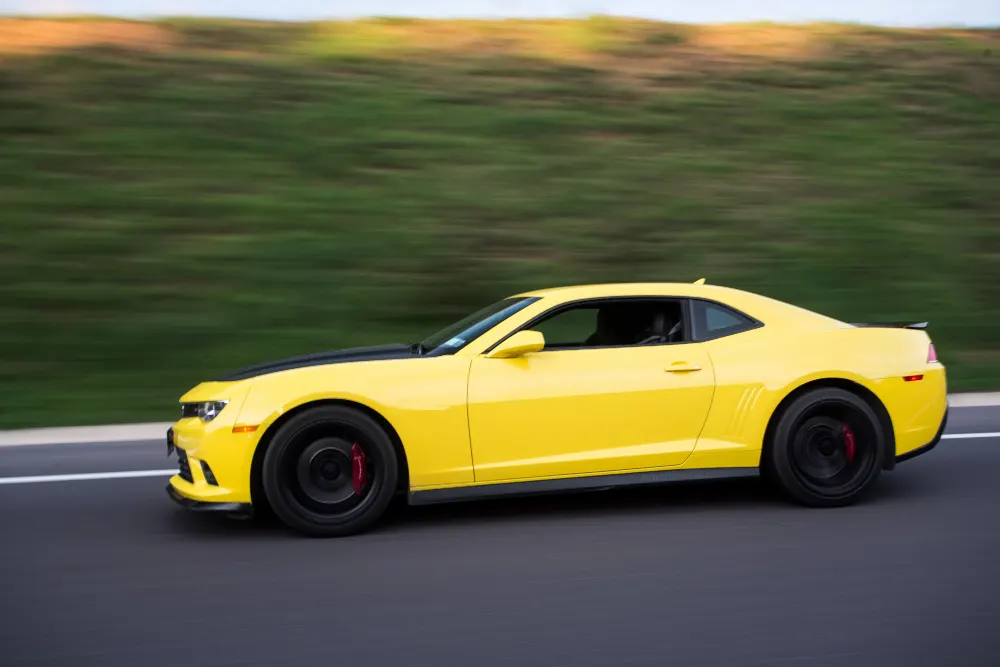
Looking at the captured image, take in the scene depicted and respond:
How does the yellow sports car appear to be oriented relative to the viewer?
to the viewer's left
